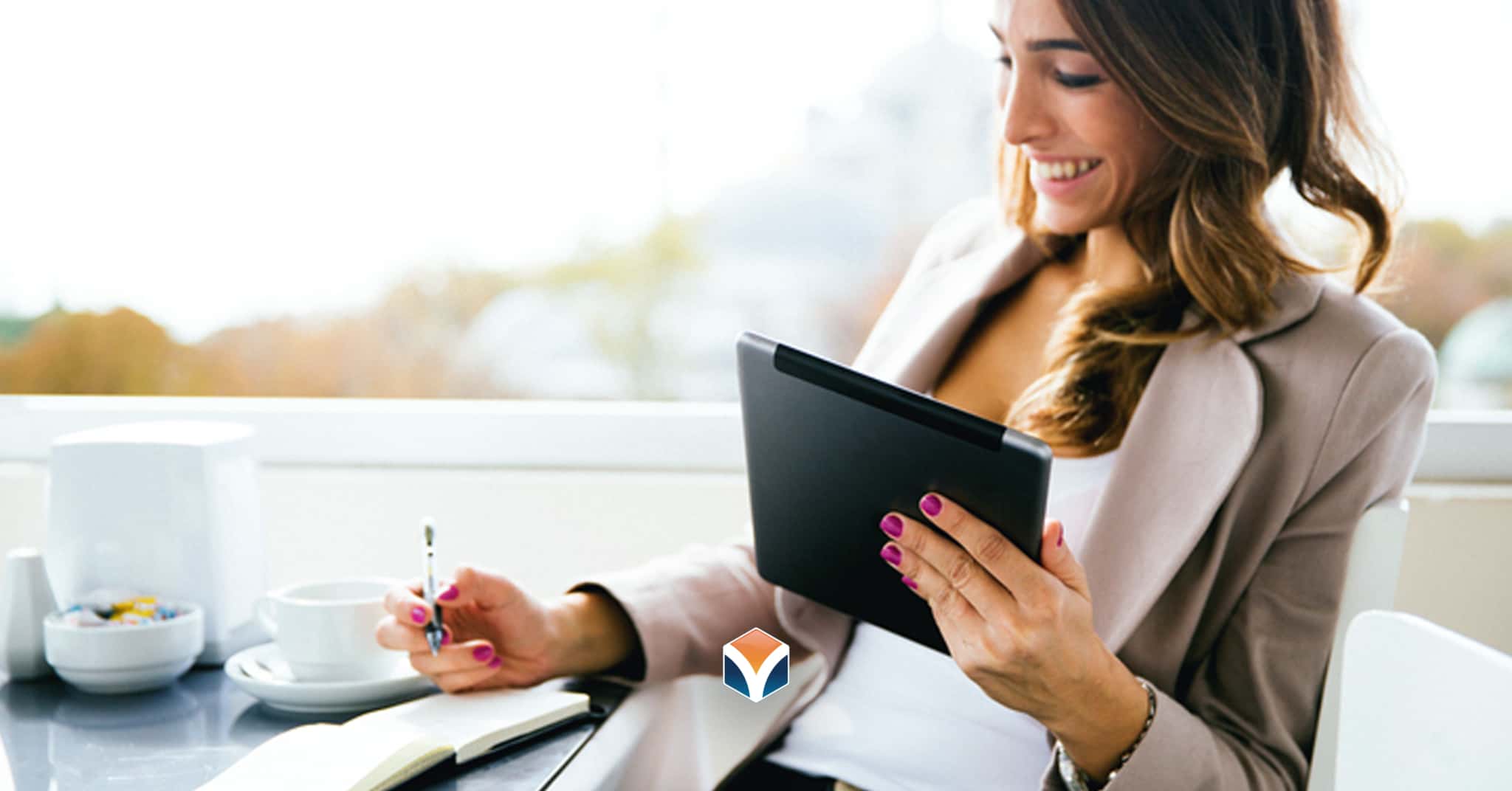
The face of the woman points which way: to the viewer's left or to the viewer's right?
to the viewer's left

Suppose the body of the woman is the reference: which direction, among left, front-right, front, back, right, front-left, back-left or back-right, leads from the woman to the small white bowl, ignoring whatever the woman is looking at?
front-right

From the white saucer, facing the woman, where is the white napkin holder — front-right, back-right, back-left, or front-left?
back-left

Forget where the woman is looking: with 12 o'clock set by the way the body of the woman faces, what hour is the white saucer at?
The white saucer is roughly at 1 o'clock from the woman.

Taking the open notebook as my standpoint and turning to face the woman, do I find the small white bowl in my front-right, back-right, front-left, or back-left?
back-left

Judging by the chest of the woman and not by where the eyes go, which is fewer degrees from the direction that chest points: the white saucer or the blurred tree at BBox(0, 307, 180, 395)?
the white saucer

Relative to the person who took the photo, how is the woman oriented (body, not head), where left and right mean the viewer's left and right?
facing the viewer and to the left of the viewer

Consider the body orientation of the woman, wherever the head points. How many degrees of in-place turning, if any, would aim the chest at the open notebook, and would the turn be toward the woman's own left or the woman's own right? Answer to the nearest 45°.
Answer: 0° — they already face it

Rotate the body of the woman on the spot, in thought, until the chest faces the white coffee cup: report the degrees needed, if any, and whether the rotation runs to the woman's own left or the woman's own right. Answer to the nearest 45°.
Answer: approximately 45° to the woman's own right

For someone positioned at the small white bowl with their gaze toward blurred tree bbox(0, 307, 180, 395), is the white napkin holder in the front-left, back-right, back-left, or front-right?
front-right
